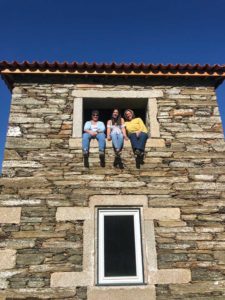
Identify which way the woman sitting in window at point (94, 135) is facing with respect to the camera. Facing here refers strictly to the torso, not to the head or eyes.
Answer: toward the camera

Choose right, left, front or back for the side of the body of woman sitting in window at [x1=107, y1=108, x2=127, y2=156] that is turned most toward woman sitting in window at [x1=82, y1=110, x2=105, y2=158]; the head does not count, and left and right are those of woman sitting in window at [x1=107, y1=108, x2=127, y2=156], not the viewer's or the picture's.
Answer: right

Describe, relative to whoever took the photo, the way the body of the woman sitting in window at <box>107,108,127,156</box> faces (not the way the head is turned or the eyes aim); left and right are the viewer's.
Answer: facing the viewer

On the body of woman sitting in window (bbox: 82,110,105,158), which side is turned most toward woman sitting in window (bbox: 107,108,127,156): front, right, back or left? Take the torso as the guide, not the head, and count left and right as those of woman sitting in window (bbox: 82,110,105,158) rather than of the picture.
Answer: left

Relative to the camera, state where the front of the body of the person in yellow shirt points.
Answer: toward the camera

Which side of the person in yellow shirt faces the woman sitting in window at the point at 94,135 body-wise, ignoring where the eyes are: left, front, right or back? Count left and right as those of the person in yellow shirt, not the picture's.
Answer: right

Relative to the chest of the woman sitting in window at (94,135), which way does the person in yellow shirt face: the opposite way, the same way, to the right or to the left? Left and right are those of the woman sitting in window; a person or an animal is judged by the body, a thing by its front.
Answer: the same way

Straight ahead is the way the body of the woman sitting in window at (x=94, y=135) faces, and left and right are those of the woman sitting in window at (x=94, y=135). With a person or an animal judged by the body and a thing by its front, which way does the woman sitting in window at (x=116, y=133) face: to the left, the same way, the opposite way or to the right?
the same way

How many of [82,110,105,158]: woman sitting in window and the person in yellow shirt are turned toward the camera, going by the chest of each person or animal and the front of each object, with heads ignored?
2

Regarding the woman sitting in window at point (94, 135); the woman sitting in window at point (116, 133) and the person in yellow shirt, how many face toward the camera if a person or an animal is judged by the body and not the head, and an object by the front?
3
